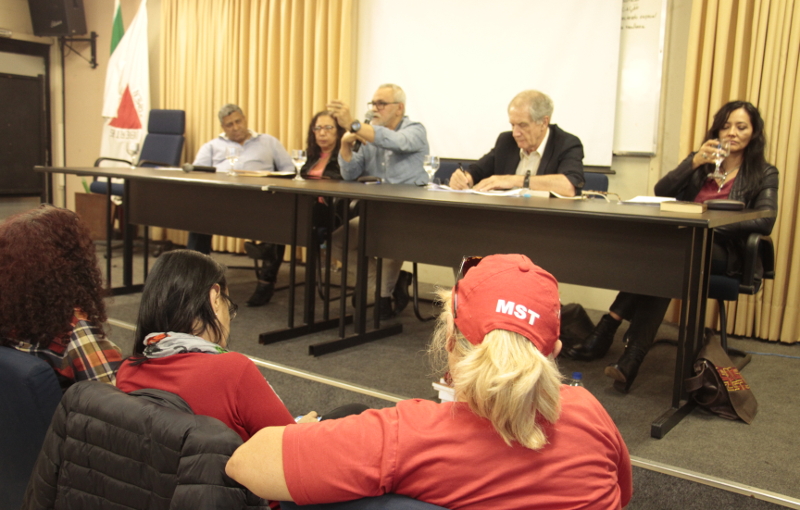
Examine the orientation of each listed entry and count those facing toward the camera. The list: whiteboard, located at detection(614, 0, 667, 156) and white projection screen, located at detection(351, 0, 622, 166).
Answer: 2

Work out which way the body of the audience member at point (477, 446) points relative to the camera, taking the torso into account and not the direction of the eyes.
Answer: away from the camera

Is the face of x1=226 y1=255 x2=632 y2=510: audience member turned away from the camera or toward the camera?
away from the camera

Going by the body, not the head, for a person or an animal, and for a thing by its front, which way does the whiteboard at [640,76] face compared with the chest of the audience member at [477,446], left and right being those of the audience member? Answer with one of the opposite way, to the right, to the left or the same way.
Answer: the opposite way

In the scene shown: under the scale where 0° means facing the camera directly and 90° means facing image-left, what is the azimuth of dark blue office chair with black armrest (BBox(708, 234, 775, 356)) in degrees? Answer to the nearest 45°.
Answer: approximately 45°

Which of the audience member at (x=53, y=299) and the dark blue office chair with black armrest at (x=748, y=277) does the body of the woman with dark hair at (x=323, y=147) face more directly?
the audience member

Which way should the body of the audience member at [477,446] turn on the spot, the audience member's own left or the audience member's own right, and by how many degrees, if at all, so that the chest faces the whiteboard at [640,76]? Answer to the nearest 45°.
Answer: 0° — they already face it

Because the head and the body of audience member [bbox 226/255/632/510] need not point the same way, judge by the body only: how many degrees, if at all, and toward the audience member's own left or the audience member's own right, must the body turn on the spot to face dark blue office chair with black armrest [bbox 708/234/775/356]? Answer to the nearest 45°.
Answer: approximately 45° to the audience member's own right

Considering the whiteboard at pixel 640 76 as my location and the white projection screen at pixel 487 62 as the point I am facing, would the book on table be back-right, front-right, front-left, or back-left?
back-left

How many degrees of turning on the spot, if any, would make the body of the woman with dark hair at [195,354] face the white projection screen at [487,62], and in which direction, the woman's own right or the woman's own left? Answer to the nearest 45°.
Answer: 0° — they already face it

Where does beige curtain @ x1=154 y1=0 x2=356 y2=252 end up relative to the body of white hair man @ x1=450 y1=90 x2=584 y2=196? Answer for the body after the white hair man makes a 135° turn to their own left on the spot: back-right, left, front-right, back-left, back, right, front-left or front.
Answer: back-left
